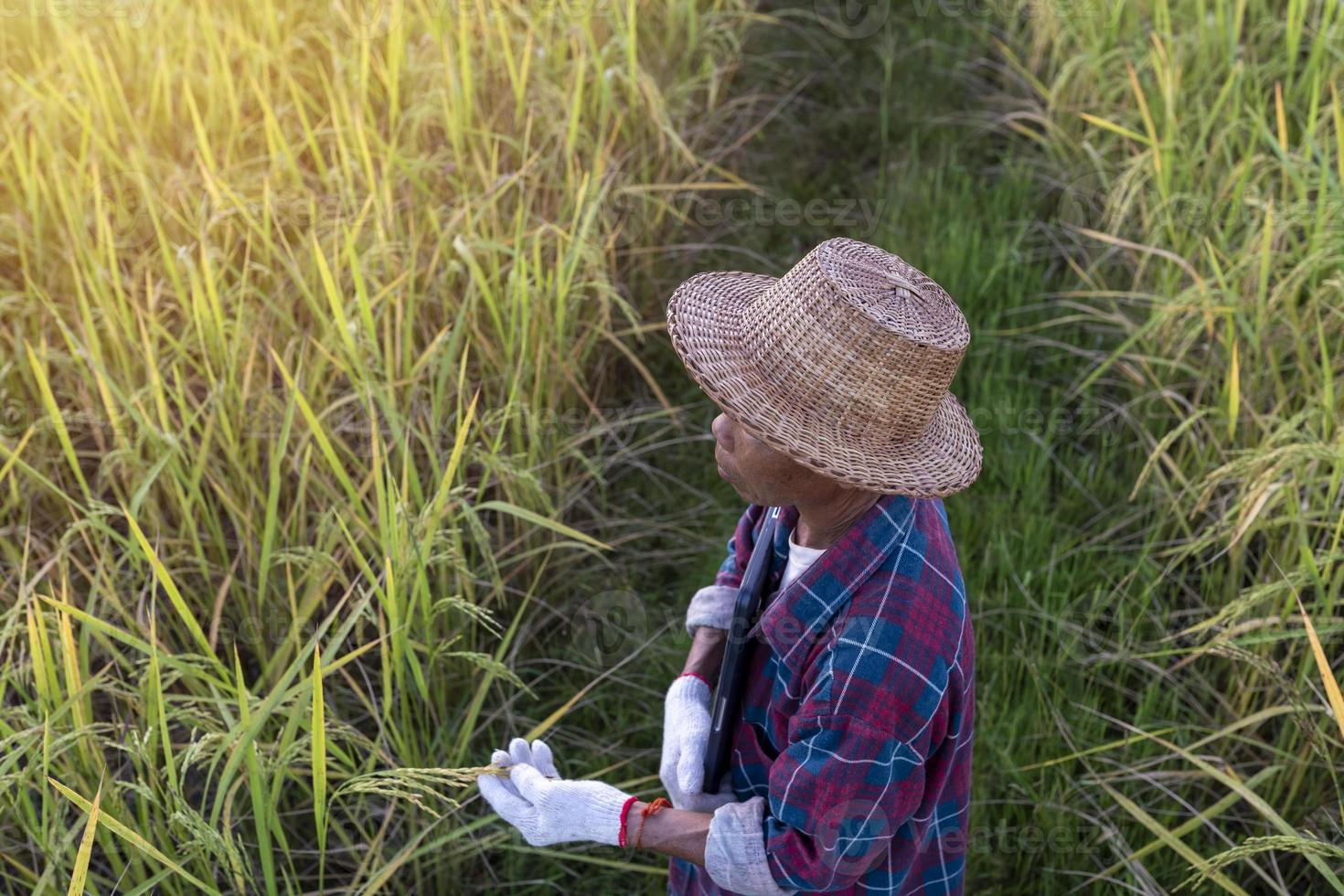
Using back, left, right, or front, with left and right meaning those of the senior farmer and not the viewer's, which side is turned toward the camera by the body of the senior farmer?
left

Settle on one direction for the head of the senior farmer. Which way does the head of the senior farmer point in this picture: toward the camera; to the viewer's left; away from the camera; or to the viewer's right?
to the viewer's left
